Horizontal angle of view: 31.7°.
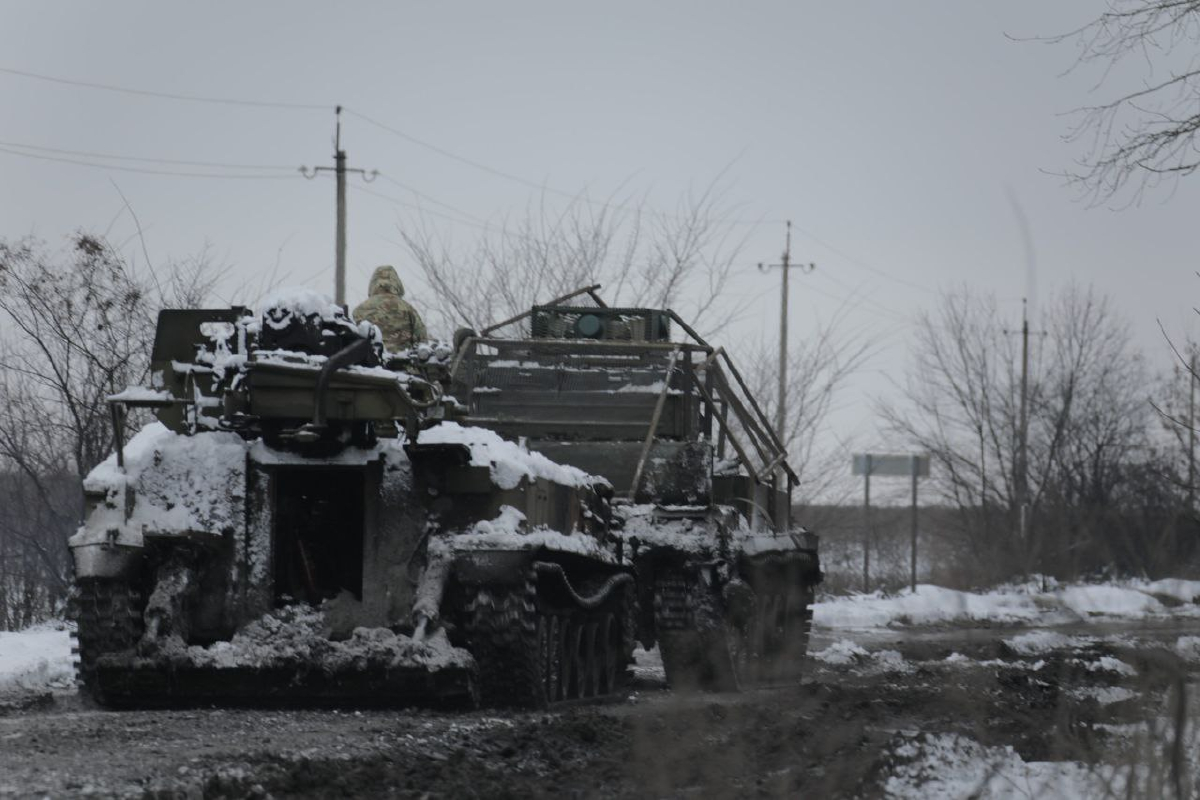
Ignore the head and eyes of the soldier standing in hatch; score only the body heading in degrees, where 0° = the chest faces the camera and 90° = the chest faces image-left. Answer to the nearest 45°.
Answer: approximately 180°

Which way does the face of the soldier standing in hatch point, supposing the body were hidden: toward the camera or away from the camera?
away from the camera

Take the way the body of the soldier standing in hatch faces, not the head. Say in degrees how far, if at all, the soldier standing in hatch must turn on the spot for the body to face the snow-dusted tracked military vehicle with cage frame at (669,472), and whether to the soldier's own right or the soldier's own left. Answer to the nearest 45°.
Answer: approximately 45° to the soldier's own right
